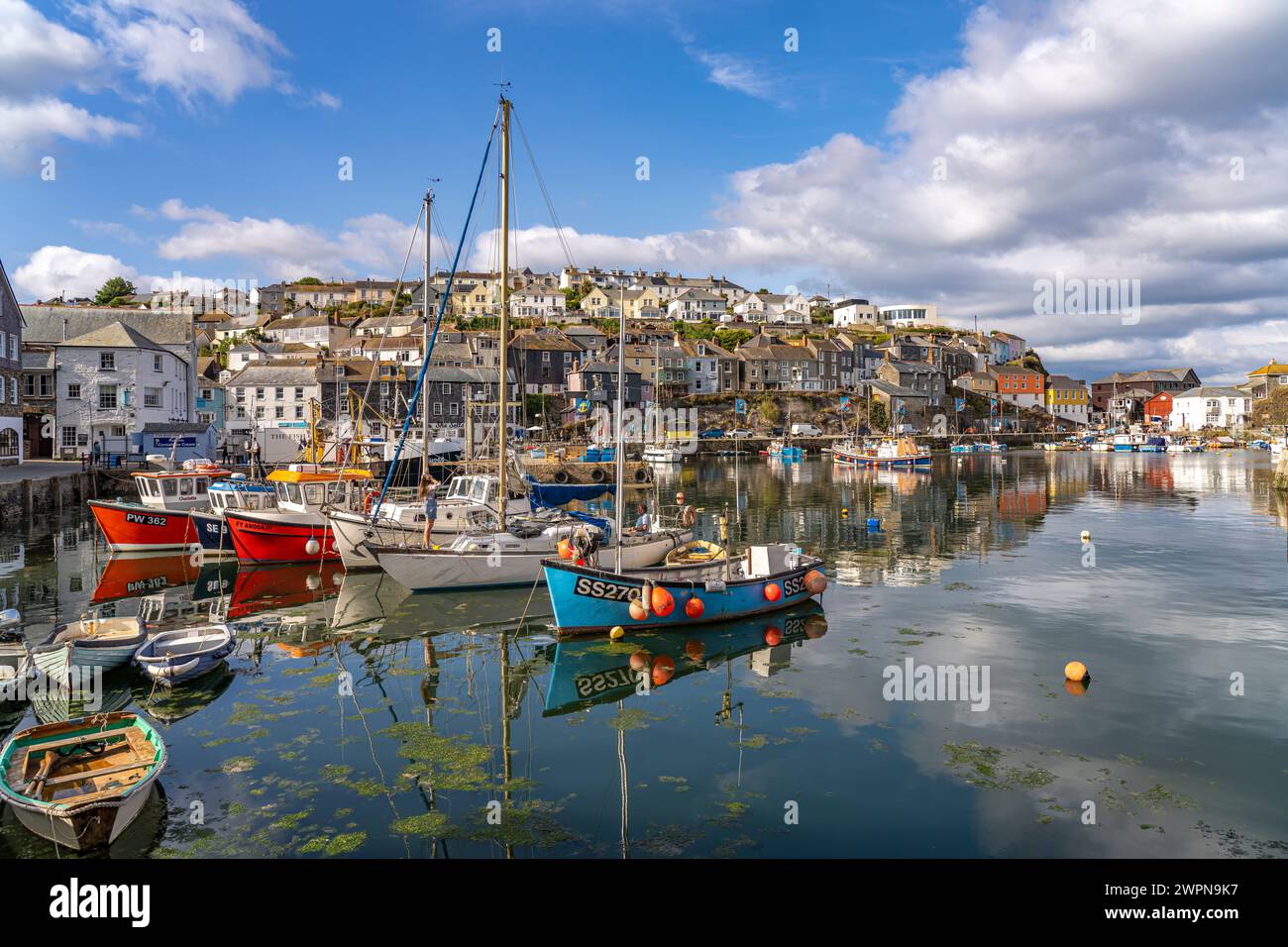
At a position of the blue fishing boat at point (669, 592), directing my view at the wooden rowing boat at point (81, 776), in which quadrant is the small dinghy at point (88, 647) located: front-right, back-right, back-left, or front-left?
front-right

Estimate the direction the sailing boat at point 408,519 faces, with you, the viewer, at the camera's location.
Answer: facing the viewer and to the left of the viewer

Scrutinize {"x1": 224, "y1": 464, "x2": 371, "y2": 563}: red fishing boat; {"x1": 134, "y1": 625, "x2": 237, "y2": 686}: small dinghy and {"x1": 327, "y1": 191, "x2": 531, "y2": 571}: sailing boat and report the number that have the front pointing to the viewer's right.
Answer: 0

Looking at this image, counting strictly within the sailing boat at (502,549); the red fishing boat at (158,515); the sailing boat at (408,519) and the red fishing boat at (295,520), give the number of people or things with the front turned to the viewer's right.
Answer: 0

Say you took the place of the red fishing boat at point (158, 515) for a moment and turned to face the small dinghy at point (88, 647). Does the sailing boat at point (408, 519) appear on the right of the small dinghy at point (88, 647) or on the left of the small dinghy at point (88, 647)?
left

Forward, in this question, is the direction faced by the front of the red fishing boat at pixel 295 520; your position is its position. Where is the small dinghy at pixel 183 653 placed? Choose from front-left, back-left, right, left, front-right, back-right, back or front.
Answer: front-left

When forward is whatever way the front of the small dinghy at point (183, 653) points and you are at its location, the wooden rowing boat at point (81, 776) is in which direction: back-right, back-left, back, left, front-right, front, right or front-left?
front-left

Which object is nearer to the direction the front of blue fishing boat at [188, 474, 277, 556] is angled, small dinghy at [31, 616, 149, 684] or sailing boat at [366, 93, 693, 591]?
the small dinghy
